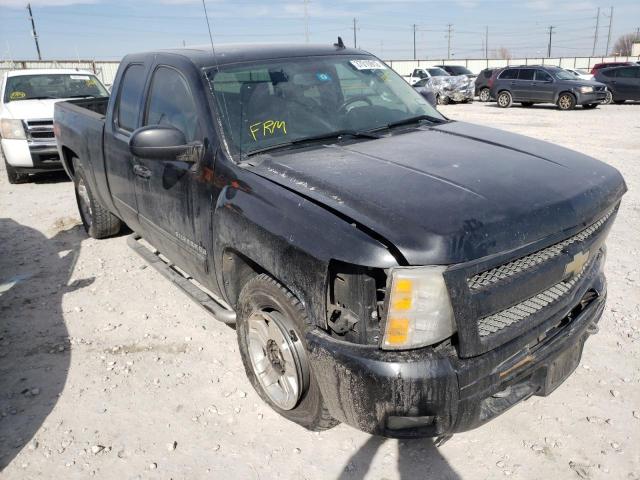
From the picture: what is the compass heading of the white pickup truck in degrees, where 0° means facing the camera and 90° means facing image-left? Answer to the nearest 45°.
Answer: approximately 0°

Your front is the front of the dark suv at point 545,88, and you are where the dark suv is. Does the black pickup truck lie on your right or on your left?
on your right

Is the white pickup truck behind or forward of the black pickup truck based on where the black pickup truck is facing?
behind

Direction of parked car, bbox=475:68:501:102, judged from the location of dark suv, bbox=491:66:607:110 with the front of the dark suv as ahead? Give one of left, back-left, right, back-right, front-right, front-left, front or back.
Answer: back

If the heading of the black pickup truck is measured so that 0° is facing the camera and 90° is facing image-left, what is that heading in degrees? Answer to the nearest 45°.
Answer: approximately 315°

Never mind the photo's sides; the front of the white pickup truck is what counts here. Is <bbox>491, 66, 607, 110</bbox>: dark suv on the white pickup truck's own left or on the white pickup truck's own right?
on the white pickup truck's own left
